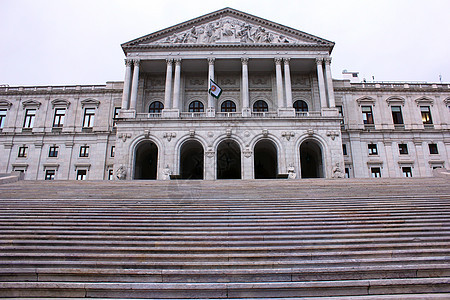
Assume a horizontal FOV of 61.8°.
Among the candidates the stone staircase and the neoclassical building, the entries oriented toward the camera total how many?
2

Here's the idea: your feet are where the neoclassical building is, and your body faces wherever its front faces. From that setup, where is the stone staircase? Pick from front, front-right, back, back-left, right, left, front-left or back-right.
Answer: front

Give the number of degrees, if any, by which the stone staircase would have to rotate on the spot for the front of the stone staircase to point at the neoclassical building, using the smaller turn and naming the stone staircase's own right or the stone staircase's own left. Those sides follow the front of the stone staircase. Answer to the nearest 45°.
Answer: approximately 180°

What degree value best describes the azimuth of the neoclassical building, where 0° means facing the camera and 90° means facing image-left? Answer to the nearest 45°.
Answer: approximately 0°
